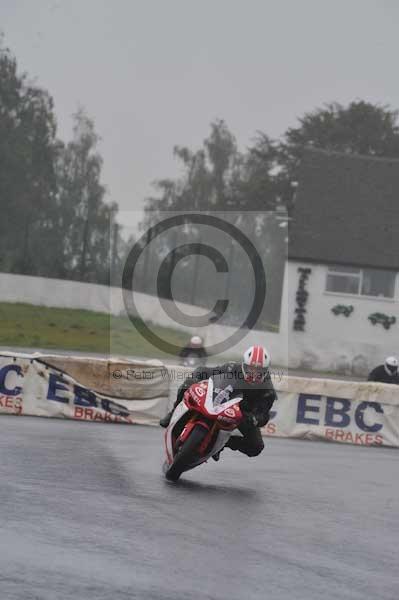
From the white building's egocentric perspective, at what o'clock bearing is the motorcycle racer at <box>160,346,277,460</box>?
The motorcycle racer is roughly at 12 o'clock from the white building.

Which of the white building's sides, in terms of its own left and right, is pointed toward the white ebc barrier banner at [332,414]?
front

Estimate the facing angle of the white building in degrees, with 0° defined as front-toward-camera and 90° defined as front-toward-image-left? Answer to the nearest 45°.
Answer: approximately 0°

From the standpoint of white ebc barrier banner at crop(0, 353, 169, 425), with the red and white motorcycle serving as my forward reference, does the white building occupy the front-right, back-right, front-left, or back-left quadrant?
back-left

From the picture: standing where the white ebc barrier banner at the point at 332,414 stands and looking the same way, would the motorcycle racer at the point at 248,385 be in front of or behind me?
in front

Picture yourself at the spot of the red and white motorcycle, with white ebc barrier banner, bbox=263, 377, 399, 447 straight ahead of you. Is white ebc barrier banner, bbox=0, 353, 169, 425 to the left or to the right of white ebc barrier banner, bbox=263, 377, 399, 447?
left

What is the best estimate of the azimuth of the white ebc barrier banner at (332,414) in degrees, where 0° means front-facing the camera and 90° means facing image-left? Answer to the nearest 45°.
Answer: approximately 0°

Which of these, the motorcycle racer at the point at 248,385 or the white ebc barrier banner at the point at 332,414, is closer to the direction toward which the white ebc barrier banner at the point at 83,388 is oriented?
the motorcycle racer

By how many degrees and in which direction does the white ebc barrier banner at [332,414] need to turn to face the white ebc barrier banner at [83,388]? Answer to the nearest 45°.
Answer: approximately 90° to its right

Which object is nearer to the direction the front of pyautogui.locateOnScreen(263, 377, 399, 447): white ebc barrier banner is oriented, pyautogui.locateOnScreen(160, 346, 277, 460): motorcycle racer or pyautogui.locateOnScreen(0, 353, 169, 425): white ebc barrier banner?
the motorcycle racer
